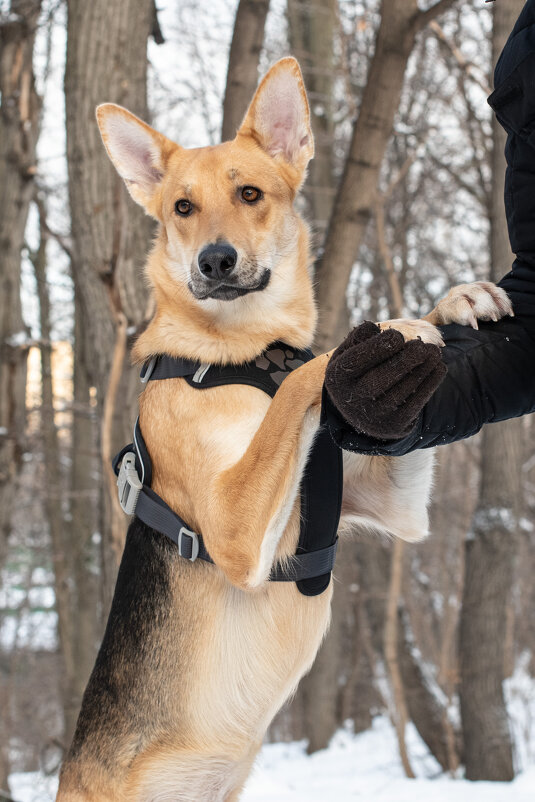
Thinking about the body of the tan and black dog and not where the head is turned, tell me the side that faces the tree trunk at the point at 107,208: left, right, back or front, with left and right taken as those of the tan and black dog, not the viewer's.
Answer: back

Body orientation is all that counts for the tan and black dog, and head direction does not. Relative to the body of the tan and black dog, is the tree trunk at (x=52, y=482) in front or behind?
behind

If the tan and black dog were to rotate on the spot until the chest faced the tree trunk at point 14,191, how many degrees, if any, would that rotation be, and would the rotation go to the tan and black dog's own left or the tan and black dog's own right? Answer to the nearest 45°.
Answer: approximately 180°

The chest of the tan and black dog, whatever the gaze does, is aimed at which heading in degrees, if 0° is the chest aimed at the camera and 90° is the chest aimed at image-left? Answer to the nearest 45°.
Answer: approximately 315°

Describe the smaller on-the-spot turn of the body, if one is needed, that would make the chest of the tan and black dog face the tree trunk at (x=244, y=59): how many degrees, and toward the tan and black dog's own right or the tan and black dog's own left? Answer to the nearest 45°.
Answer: approximately 135° to the tan and black dog's own left

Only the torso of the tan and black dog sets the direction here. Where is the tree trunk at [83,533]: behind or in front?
behind

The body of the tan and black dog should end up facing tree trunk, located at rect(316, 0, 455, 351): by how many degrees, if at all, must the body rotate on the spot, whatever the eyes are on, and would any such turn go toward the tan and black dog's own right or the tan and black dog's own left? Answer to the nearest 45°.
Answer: approximately 135° to the tan and black dog's own left

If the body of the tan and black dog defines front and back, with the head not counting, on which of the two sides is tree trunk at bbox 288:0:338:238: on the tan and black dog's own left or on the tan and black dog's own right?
on the tan and black dog's own left
